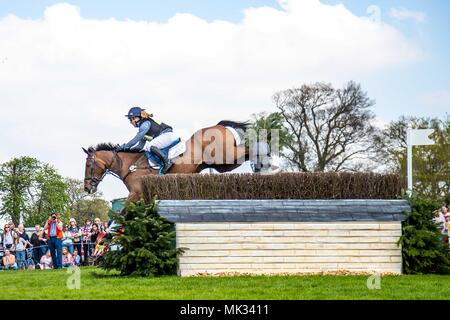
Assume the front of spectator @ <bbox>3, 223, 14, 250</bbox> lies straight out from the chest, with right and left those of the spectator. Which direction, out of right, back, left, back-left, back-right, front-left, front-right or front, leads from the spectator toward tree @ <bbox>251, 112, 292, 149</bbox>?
back-left

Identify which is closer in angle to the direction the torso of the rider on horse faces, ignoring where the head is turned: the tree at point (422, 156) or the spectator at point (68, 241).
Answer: the spectator

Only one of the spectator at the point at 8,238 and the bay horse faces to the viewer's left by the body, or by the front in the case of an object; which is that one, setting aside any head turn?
the bay horse

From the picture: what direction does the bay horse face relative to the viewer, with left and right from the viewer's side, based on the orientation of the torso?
facing to the left of the viewer

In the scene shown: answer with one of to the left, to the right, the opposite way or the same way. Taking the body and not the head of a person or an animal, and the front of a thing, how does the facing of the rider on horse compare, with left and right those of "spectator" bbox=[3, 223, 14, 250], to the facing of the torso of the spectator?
to the right

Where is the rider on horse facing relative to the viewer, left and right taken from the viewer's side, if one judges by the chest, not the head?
facing to the left of the viewer

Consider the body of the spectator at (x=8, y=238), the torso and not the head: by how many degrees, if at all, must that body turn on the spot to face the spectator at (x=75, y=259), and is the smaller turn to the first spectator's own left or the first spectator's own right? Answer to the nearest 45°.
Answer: approximately 90° to the first spectator's own left
